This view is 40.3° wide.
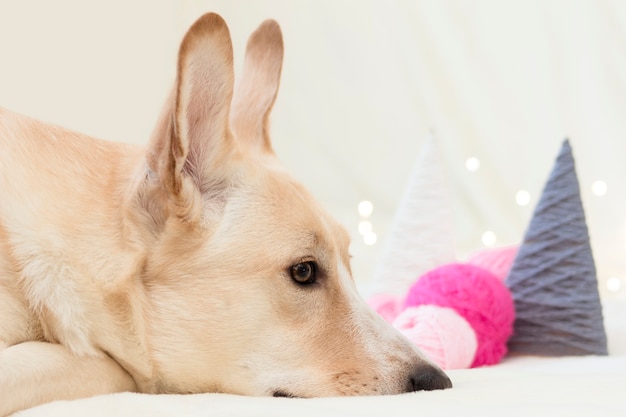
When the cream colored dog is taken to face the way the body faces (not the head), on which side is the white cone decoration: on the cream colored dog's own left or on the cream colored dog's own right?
on the cream colored dog's own left

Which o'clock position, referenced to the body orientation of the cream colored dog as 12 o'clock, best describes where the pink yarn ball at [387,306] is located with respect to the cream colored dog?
The pink yarn ball is roughly at 10 o'clock from the cream colored dog.

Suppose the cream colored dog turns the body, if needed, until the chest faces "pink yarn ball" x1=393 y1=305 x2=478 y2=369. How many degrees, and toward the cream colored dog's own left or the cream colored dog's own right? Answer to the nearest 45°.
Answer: approximately 45° to the cream colored dog's own left

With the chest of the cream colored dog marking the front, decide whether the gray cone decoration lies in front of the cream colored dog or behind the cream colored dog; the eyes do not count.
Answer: in front

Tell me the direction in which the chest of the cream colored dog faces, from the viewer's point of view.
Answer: to the viewer's right

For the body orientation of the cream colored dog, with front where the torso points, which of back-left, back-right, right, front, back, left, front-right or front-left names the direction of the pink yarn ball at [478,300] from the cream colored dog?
front-left

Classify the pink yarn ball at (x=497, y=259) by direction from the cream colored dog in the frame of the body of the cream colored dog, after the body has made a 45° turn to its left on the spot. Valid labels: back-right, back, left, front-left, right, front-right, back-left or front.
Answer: front
